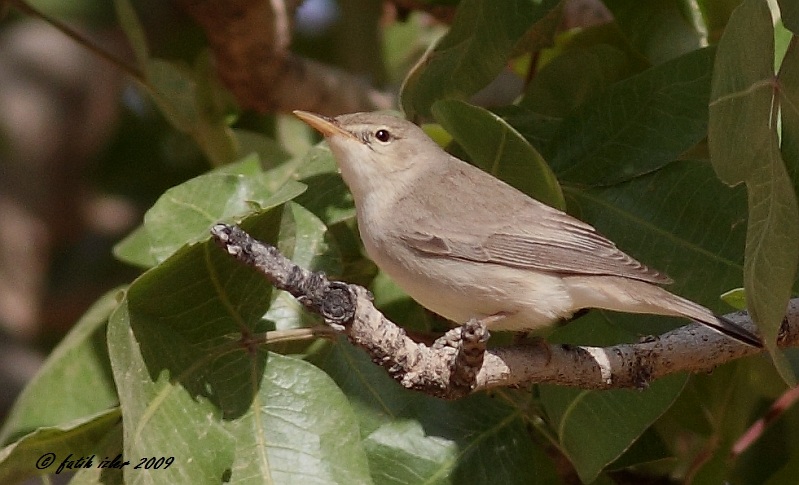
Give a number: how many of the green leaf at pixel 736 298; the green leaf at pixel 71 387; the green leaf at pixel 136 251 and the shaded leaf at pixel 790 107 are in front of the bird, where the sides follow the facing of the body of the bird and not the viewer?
2

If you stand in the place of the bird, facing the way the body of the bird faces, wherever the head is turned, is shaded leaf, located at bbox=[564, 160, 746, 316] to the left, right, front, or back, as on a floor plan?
back

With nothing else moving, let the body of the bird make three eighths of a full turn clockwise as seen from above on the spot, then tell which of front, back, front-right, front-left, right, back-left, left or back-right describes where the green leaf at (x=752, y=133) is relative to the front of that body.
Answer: right

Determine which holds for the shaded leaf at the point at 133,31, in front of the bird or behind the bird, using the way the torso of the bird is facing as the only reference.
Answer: in front

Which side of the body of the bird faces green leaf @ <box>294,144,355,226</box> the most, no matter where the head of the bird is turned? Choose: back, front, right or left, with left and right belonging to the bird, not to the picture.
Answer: front

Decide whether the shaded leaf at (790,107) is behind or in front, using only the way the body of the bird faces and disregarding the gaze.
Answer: behind

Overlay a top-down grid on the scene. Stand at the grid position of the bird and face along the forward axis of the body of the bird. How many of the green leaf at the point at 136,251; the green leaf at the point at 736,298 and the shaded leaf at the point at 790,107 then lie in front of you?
1

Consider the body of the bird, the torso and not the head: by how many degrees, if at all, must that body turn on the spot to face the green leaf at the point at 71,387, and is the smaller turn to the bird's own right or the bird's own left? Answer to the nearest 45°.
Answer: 0° — it already faces it

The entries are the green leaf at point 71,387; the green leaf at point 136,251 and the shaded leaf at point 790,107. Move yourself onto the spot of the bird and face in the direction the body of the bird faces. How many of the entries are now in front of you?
2

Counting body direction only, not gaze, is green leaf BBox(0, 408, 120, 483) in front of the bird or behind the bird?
in front

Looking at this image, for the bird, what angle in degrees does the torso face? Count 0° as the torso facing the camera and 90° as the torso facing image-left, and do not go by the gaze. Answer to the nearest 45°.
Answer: approximately 90°

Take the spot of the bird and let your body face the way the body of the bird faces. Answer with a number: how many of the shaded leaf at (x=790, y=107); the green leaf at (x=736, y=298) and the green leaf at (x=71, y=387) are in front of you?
1

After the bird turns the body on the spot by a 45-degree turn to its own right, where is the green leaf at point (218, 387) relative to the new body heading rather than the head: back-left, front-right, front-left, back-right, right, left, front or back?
left
